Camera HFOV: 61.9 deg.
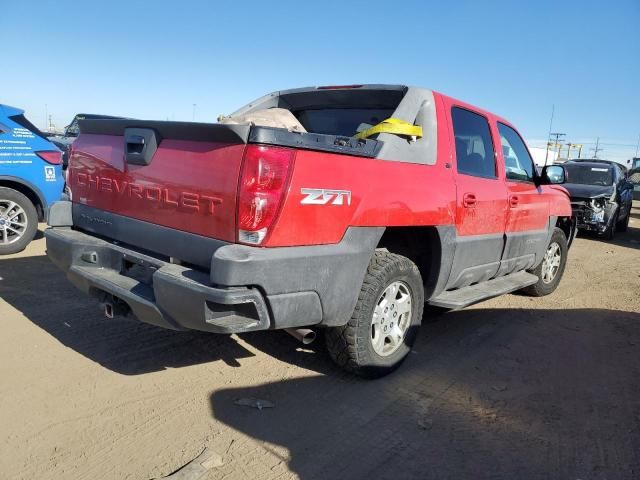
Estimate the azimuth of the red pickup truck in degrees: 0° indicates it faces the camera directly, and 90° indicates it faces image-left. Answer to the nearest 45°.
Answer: approximately 225°

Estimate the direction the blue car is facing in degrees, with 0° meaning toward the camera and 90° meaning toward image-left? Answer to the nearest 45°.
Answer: approximately 90°
